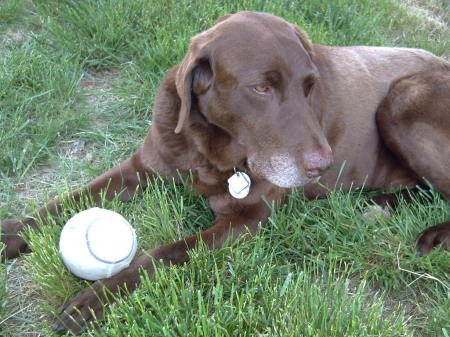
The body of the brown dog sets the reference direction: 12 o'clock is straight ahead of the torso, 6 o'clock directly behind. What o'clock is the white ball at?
The white ball is roughly at 12 o'clock from the brown dog.

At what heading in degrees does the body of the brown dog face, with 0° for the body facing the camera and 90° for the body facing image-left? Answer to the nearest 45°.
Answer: approximately 45°
